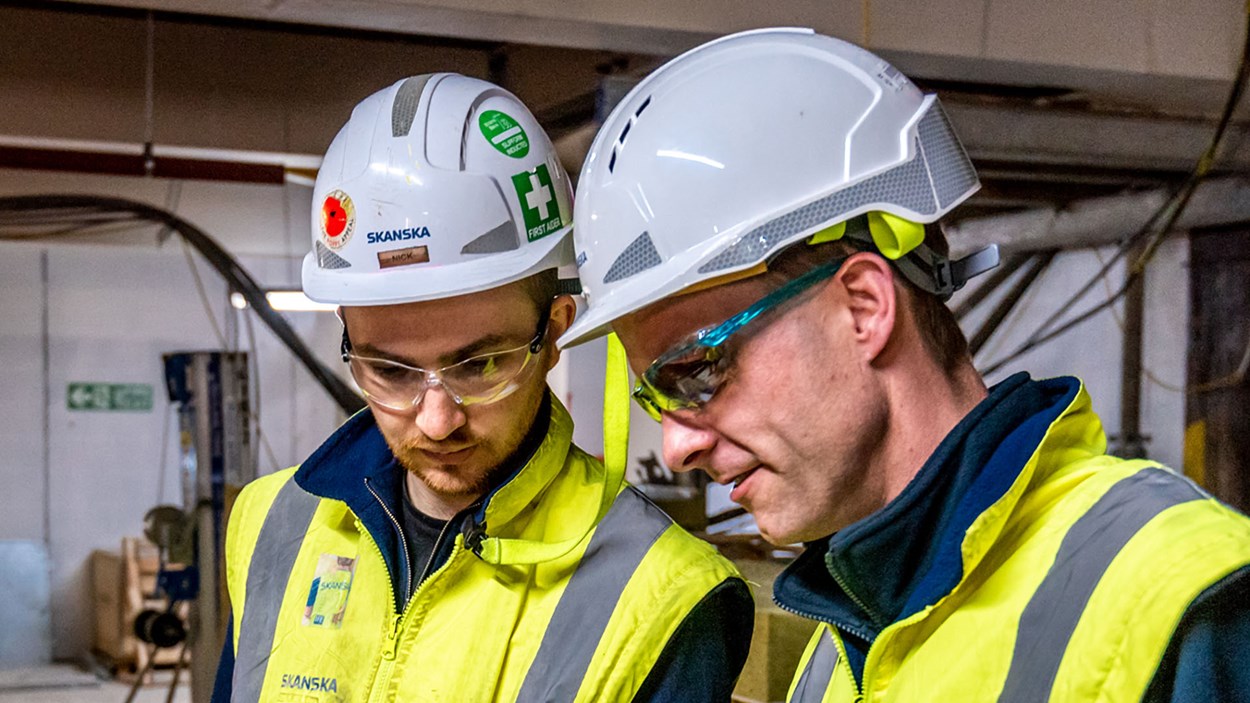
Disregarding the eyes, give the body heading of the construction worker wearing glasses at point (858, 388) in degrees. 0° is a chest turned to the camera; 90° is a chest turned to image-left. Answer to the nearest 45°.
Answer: approximately 45°

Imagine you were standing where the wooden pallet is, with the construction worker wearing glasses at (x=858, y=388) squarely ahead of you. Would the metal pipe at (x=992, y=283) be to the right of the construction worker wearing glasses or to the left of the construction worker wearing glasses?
left

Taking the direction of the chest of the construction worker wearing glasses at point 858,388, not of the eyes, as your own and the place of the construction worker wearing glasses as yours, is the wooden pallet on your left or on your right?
on your right

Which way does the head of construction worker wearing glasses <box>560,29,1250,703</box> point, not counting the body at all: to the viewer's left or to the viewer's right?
to the viewer's left

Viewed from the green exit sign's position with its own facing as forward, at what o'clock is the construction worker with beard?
The construction worker with beard is roughly at 12 o'clock from the green exit sign.

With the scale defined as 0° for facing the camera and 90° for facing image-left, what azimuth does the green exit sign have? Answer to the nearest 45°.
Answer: approximately 0°

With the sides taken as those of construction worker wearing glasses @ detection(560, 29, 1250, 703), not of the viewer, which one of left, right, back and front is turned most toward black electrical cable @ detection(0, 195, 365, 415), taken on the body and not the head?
right

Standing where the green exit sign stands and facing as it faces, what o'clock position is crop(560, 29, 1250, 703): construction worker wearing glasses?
The construction worker wearing glasses is roughly at 12 o'clock from the green exit sign.

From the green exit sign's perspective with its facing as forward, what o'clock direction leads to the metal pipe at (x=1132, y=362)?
The metal pipe is roughly at 10 o'clock from the green exit sign.

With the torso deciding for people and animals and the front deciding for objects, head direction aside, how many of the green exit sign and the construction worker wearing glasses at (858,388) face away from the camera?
0

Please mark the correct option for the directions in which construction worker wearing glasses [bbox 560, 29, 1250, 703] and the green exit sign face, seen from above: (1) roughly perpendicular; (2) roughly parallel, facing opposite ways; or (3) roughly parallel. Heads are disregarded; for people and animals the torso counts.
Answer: roughly perpendicular
